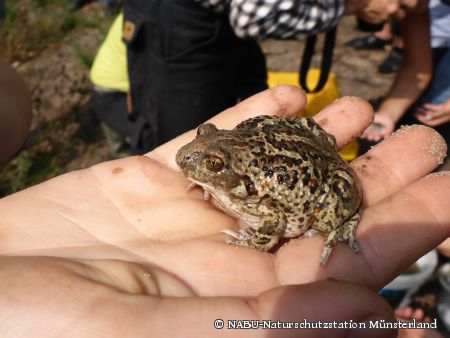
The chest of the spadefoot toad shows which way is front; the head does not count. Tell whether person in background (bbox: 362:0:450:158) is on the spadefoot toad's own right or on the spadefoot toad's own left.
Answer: on the spadefoot toad's own right

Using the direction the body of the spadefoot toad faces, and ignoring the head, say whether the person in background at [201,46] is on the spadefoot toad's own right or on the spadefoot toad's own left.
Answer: on the spadefoot toad's own right

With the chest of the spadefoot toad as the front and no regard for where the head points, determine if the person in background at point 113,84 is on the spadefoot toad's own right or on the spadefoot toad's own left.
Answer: on the spadefoot toad's own right

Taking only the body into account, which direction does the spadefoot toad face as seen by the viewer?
to the viewer's left

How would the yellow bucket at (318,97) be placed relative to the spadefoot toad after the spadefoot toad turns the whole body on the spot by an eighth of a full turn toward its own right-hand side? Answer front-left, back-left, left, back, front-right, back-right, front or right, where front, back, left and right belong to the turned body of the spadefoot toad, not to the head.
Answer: front-right

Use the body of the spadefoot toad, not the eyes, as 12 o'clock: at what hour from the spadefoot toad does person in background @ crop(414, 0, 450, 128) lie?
The person in background is roughly at 4 o'clock from the spadefoot toad.
